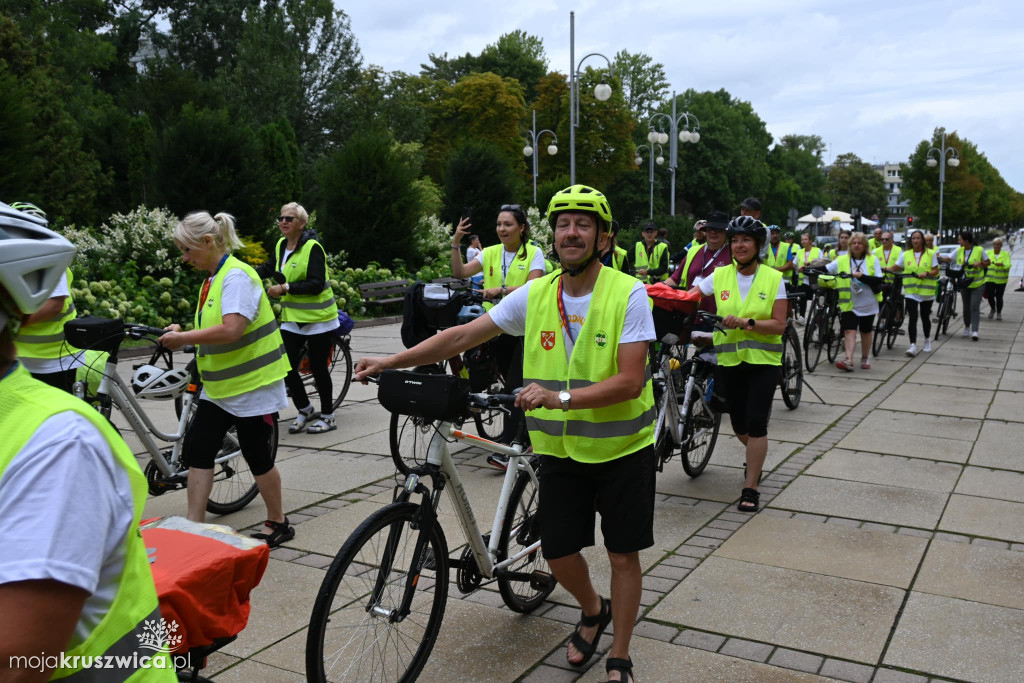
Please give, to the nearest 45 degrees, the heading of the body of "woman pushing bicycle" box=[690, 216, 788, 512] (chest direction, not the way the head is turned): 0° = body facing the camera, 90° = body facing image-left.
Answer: approximately 45°

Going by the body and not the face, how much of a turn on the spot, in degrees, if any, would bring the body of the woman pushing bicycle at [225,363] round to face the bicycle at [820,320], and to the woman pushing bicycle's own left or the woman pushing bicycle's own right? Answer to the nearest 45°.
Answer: approximately 135° to the woman pushing bicycle's own right

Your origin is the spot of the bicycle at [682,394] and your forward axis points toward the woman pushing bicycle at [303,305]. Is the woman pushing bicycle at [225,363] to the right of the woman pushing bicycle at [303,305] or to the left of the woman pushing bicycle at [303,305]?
left

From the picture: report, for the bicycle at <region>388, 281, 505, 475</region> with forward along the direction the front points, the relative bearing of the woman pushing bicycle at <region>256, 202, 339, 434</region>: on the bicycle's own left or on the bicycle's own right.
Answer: on the bicycle's own right

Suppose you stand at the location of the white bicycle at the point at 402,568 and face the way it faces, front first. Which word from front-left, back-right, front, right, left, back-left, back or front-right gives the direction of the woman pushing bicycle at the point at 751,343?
back

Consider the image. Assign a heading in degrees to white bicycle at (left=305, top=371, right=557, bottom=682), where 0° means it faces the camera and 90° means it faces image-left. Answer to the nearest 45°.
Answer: approximately 45°

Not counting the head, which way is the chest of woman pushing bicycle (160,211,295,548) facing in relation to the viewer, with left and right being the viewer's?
facing to the left of the viewer
